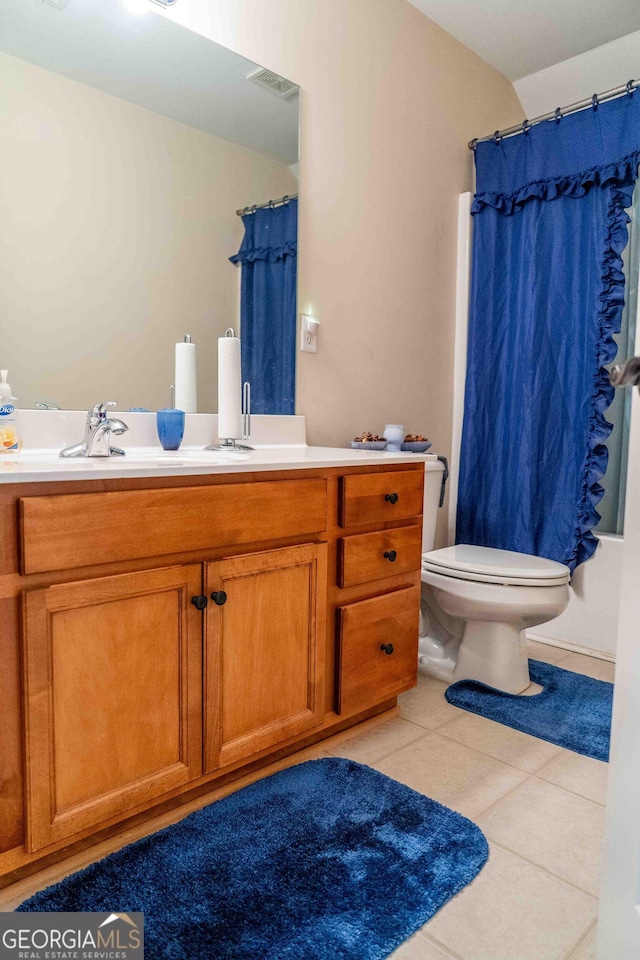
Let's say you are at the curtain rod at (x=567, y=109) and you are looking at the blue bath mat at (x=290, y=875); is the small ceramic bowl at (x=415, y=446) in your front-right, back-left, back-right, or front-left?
front-right

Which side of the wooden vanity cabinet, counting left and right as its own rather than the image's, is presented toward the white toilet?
left

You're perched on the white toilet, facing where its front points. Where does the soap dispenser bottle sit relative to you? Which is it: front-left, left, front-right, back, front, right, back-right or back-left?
right

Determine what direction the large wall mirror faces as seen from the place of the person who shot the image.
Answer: facing the viewer and to the right of the viewer

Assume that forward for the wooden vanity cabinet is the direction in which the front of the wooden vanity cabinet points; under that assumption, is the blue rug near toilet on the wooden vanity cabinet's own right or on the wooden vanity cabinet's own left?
on the wooden vanity cabinet's own left

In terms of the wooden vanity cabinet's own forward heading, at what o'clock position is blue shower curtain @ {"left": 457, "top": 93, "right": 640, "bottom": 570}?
The blue shower curtain is roughly at 9 o'clock from the wooden vanity cabinet.

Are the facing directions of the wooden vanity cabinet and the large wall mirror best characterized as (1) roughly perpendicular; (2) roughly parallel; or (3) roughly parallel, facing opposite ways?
roughly parallel

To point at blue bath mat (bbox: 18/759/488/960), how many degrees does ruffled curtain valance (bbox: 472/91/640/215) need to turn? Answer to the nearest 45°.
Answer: approximately 45° to its left

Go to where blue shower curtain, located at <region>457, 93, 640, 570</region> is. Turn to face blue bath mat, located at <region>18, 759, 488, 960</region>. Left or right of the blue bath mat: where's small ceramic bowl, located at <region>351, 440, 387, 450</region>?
right

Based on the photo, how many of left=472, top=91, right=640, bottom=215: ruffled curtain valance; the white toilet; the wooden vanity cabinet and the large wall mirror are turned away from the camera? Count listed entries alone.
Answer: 0
